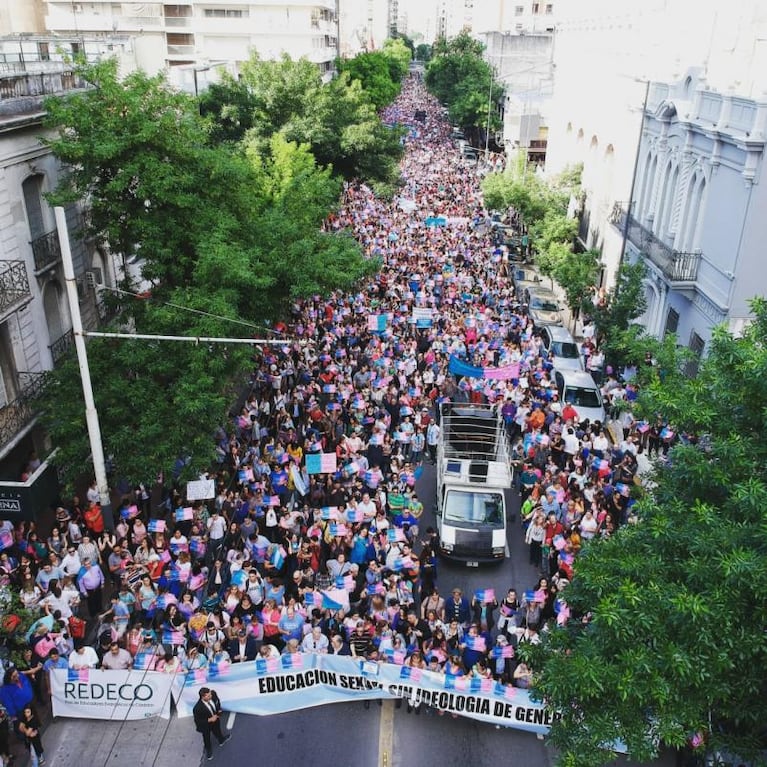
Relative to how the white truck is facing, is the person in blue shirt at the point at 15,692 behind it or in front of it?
in front

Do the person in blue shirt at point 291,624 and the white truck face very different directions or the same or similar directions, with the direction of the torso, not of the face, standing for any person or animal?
same or similar directions

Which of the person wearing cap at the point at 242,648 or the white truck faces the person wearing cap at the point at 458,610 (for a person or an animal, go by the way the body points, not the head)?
the white truck

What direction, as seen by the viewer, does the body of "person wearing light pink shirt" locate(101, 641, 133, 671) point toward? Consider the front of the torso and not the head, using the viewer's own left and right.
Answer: facing the viewer

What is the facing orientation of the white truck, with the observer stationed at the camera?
facing the viewer

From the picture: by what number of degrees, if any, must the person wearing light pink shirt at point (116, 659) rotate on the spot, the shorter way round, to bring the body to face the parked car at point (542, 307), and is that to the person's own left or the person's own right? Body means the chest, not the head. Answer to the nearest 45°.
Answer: approximately 135° to the person's own left

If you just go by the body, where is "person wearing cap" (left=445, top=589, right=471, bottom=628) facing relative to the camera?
toward the camera

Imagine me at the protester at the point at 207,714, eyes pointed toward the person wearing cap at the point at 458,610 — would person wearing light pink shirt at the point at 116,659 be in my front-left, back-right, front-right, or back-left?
back-left

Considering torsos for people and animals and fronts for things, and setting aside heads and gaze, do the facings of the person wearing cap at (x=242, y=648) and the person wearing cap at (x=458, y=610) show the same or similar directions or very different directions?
same or similar directions

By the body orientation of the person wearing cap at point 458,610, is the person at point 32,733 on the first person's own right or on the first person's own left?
on the first person's own right

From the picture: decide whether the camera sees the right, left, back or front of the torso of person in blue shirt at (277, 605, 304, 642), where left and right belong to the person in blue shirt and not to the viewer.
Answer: front

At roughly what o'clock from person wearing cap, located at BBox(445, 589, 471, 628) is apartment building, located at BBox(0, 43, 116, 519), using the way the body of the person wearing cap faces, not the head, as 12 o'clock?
The apartment building is roughly at 4 o'clock from the person wearing cap.

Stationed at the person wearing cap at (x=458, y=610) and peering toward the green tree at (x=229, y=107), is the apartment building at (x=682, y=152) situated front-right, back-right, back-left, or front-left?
front-right

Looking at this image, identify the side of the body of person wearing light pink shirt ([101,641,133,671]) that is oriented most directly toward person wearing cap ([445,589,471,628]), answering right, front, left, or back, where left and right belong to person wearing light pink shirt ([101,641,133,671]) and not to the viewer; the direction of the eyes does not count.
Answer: left
